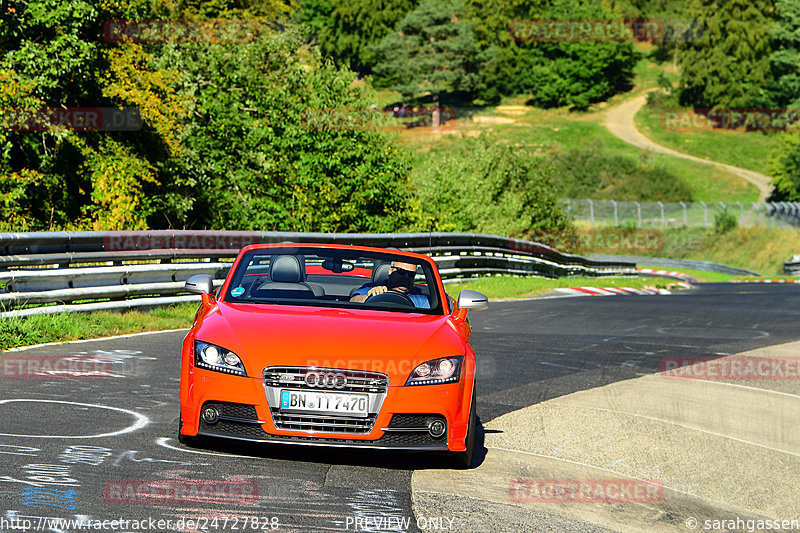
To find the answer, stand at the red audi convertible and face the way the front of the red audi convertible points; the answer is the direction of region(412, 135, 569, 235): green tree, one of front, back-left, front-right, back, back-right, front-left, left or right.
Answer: back

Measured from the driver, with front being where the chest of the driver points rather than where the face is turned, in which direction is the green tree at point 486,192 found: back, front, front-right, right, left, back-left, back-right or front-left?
back

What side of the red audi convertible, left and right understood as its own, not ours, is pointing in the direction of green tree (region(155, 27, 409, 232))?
back

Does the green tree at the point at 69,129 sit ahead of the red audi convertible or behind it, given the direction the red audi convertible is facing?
behind

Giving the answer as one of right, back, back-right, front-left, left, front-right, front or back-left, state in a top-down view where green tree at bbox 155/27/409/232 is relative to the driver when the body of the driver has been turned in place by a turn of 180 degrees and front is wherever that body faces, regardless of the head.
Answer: front

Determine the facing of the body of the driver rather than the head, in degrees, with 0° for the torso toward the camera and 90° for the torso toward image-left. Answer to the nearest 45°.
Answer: approximately 0°
